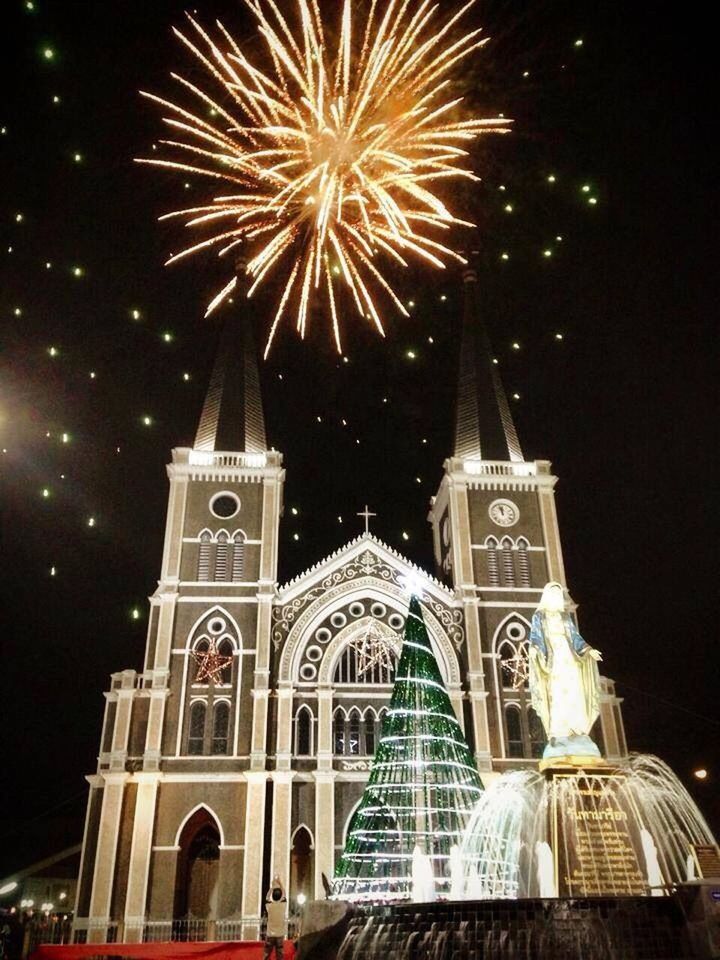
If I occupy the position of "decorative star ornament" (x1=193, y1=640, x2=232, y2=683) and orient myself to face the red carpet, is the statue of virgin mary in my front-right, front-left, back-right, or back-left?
front-left

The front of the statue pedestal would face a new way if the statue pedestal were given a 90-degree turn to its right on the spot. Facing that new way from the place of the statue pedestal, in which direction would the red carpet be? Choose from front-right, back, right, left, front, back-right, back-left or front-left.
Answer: front-right

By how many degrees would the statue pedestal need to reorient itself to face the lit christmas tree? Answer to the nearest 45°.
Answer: approximately 135° to its right

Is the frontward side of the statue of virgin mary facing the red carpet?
no

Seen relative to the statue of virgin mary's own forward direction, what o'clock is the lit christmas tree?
The lit christmas tree is roughly at 5 o'clock from the statue of virgin mary.

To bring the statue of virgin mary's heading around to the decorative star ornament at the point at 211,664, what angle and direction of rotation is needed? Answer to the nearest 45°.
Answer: approximately 135° to its right

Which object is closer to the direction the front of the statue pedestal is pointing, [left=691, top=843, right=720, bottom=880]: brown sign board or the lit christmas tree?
the brown sign board

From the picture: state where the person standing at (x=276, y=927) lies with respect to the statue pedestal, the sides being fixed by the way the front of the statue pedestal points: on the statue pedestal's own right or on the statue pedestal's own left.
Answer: on the statue pedestal's own right

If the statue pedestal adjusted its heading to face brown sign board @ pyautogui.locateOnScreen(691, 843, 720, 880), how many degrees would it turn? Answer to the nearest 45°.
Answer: approximately 45° to its left

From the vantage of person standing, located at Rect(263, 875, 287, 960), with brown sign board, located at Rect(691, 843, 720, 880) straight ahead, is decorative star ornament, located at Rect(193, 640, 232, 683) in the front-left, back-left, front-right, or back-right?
back-left

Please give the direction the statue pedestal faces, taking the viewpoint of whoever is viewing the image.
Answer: facing the viewer

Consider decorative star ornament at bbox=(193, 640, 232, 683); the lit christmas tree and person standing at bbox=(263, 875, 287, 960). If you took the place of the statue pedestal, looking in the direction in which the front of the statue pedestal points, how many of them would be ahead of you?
0
